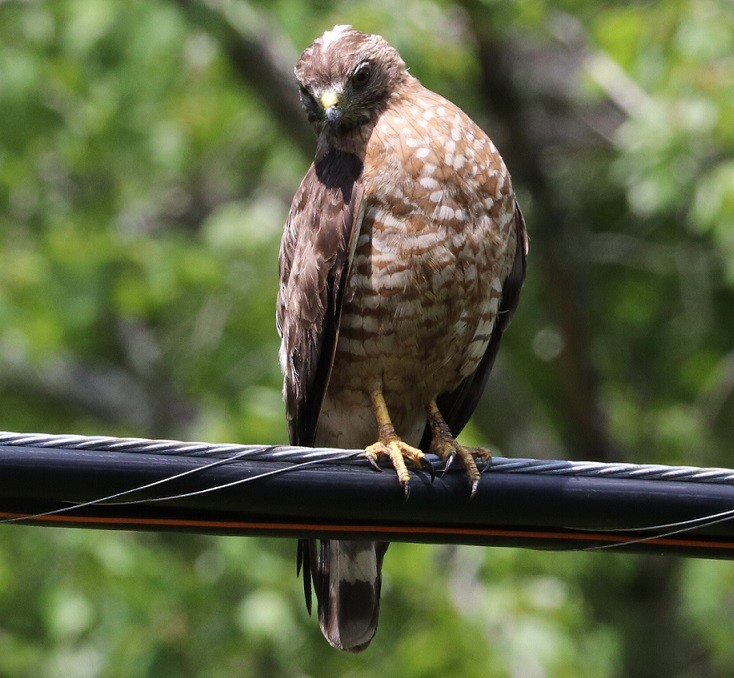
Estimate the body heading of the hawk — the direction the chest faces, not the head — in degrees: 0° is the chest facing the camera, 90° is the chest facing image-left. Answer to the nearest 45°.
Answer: approximately 315°
